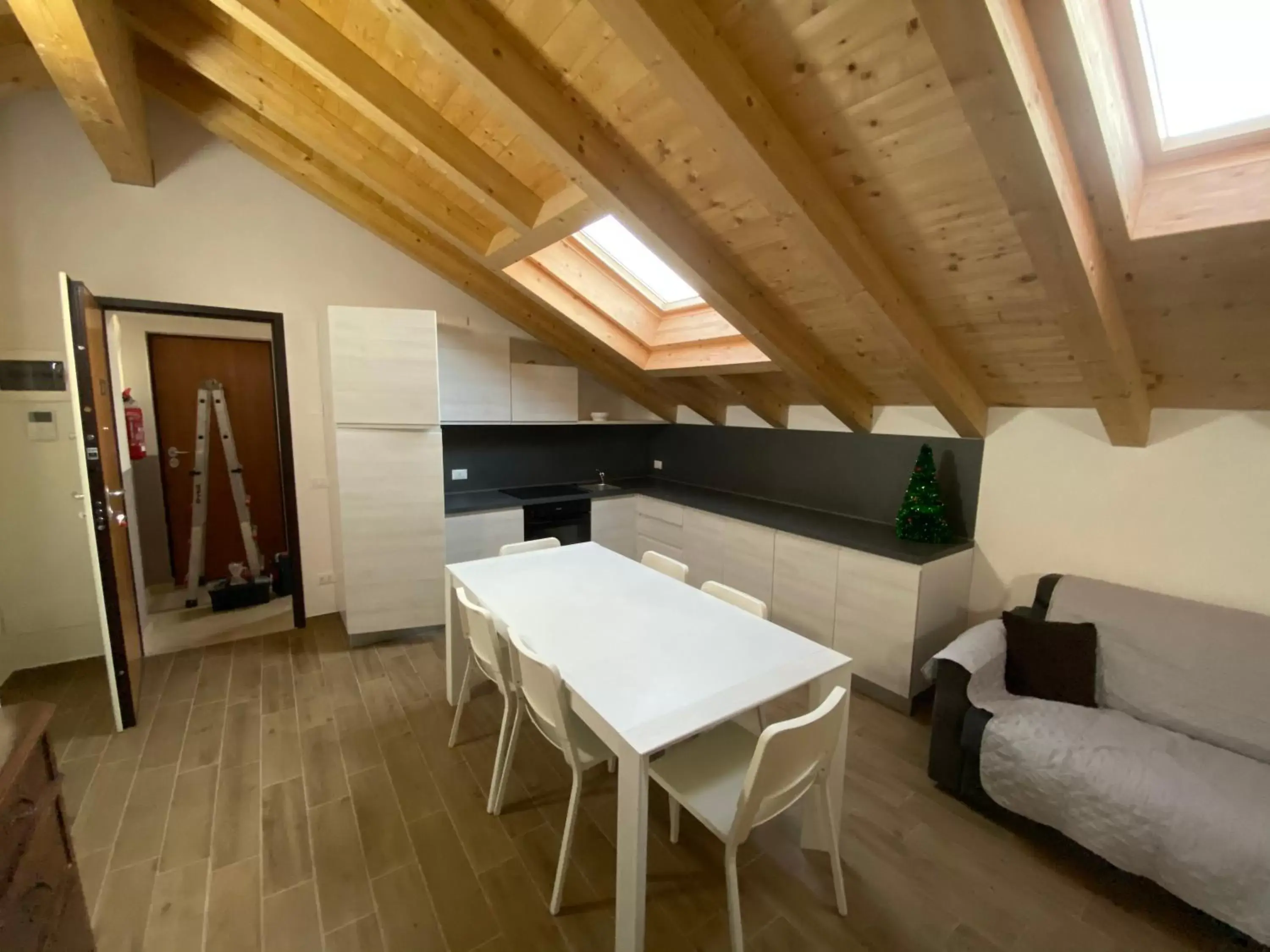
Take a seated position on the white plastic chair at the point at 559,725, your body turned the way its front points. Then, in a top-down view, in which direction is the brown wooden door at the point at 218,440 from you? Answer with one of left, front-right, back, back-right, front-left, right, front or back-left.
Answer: left

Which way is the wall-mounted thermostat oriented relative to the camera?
toward the camera

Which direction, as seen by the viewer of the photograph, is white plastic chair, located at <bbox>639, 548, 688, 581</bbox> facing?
facing the viewer and to the left of the viewer

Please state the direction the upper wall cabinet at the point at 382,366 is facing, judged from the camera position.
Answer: facing the viewer

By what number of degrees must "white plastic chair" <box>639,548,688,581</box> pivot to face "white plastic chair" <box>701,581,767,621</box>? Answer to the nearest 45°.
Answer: approximately 90° to its left

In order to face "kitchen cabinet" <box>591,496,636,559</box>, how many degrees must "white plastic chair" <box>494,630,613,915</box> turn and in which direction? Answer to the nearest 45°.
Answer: approximately 45° to its left

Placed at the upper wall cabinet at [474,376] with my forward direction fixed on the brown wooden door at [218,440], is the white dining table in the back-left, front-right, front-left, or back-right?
back-left

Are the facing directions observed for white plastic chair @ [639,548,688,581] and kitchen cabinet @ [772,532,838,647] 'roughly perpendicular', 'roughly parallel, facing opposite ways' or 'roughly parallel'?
roughly parallel

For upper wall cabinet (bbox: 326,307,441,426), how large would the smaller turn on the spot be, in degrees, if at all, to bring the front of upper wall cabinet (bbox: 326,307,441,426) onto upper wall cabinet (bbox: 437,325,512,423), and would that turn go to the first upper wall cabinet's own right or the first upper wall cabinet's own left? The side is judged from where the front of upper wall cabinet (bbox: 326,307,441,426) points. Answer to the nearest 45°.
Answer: approximately 135° to the first upper wall cabinet's own left

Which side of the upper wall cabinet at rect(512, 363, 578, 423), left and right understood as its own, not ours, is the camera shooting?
front

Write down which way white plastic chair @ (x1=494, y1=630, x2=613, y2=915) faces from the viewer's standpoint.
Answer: facing away from the viewer and to the right of the viewer

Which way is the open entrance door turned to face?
to the viewer's right

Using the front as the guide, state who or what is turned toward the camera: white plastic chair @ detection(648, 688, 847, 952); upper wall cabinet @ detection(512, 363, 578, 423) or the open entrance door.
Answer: the upper wall cabinet

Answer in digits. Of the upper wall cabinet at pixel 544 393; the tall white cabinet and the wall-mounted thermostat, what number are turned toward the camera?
3
